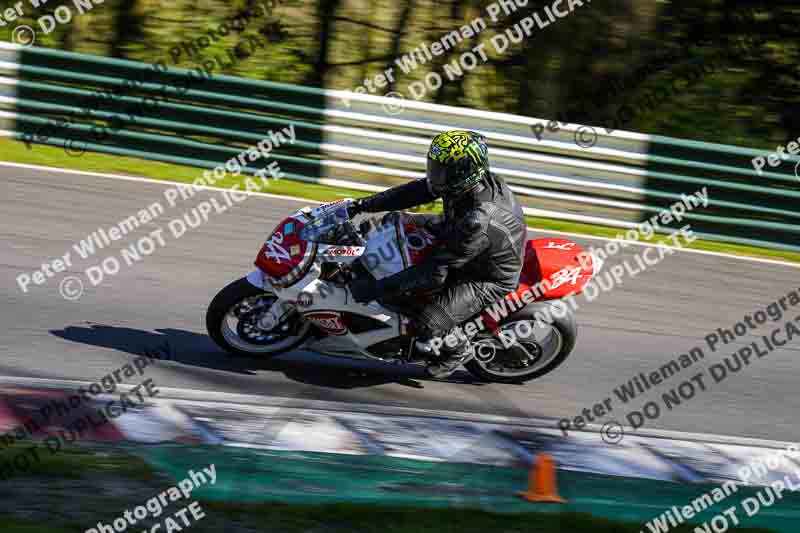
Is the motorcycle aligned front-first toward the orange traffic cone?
no

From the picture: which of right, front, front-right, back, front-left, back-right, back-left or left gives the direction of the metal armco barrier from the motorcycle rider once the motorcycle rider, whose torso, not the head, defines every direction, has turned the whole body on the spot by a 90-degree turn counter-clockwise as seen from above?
back

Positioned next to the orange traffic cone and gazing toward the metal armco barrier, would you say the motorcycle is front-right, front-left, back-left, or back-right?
front-left

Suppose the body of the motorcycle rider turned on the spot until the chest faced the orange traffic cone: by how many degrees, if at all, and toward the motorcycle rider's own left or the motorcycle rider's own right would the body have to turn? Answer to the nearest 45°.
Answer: approximately 90° to the motorcycle rider's own left

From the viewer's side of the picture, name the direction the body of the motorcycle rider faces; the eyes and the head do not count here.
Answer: to the viewer's left

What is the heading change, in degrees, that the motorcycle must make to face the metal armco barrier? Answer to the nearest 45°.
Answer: approximately 90° to its right

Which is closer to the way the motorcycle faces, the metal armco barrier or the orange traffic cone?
the metal armco barrier

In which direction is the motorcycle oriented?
to the viewer's left
